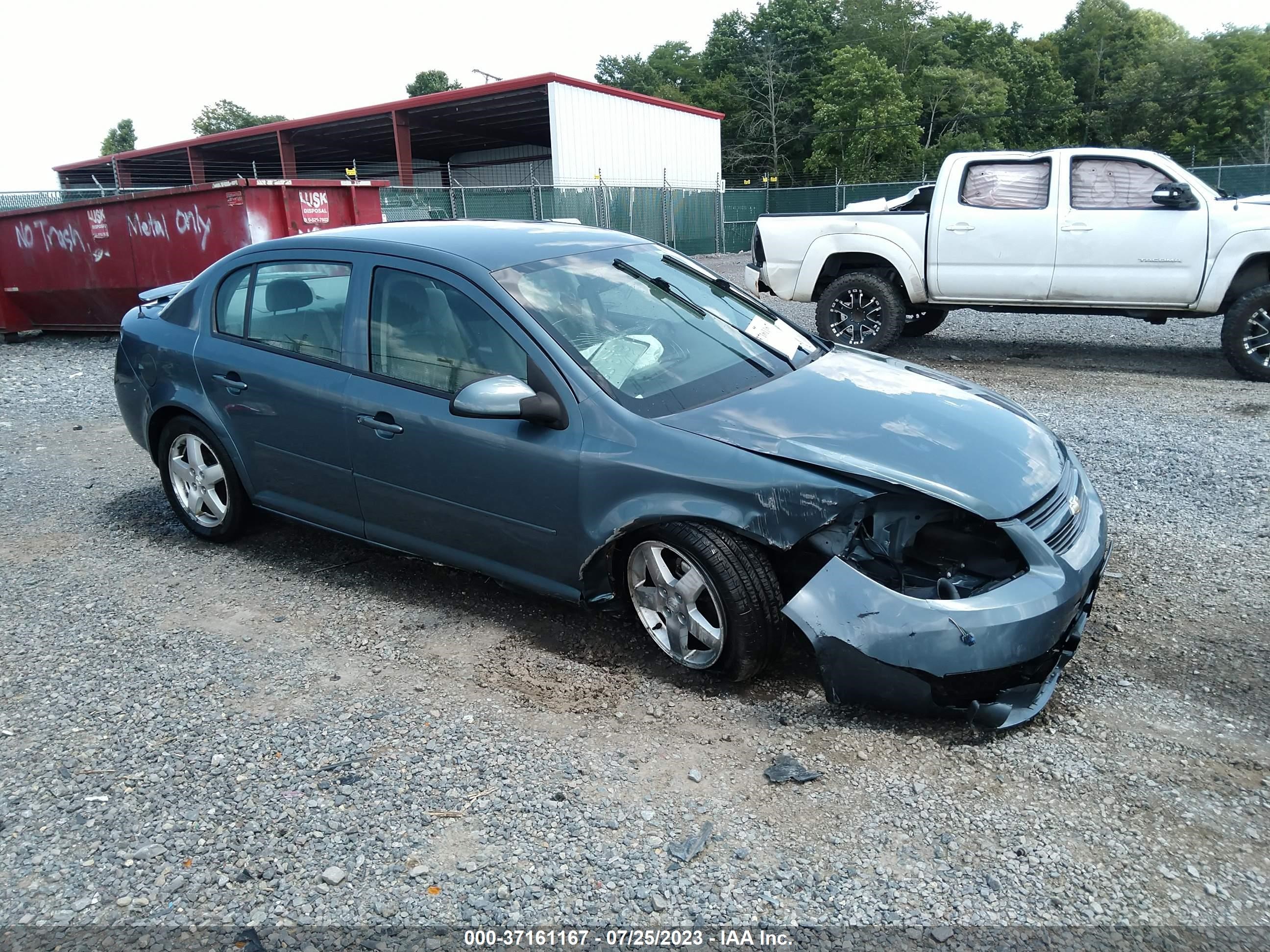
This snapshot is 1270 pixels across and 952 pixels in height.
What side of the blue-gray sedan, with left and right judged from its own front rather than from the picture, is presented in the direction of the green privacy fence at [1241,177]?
left

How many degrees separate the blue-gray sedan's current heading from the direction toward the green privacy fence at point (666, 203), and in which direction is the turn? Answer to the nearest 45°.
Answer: approximately 135° to its left

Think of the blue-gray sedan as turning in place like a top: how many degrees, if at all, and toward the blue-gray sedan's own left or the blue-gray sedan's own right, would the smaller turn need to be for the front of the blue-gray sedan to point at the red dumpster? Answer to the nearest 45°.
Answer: approximately 180°

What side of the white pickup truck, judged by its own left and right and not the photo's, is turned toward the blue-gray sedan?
right

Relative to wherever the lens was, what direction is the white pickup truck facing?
facing to the right of the viewer

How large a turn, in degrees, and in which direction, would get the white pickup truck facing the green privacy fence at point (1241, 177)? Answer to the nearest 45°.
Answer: approximately 90° to its left

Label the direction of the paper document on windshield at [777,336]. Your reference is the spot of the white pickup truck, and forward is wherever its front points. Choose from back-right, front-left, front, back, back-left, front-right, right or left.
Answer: right

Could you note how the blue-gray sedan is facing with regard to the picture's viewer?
facing the viewer and to the right of the viewer

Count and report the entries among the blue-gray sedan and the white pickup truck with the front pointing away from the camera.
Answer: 0

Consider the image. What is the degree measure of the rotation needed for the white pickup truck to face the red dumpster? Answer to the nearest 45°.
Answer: approximately 180°

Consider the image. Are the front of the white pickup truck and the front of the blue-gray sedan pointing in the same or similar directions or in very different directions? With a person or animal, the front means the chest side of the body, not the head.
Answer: same or similar directions
